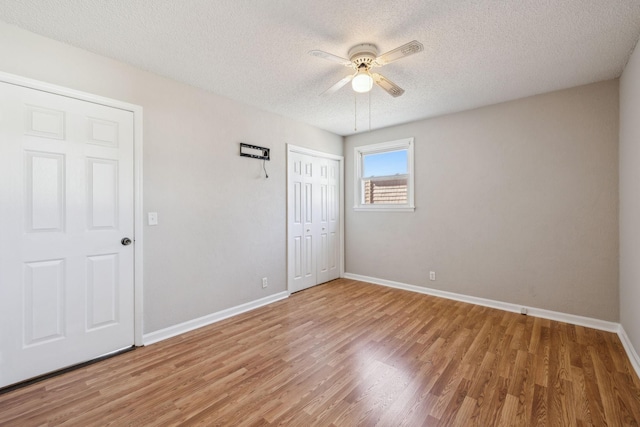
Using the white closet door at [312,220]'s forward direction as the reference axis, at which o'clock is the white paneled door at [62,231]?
The white paneled door is roughly at 3 o'clock from the white closet door.

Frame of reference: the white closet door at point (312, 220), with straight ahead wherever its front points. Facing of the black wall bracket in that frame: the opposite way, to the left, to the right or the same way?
the same way

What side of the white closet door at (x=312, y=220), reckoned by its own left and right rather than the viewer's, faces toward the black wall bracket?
right

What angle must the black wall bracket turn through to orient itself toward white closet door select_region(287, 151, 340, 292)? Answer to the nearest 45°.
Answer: approximately 90° to its left

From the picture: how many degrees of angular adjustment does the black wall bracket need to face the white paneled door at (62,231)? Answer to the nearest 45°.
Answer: approximately 90° to its right

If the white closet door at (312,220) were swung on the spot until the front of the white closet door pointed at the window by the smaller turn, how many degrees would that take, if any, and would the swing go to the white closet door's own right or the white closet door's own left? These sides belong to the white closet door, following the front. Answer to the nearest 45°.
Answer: approximately 45° to the white closet door's own left

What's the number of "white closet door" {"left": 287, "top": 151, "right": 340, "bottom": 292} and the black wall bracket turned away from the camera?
0

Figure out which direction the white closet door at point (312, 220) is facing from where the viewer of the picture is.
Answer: facing the viewer and to the right of the viewer
